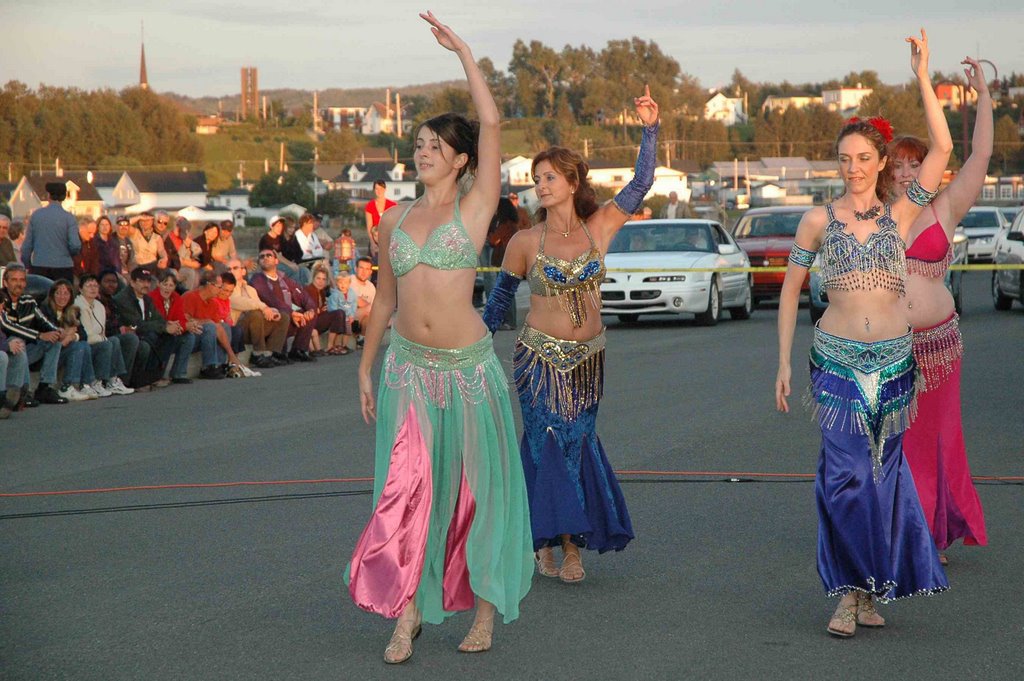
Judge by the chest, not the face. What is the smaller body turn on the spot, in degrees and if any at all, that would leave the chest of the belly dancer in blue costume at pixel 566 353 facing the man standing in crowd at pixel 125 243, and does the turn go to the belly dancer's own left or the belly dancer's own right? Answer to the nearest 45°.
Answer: approximately 135° to the belly dancer's own right

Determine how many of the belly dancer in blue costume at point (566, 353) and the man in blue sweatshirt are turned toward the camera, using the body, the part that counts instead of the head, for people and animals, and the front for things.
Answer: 1

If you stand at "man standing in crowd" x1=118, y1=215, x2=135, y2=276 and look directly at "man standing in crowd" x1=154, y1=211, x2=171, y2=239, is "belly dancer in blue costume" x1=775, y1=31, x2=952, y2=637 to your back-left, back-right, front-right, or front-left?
back-right

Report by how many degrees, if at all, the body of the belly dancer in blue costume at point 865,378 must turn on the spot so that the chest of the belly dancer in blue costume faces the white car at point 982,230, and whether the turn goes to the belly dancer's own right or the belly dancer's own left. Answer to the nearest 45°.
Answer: approximately 180°

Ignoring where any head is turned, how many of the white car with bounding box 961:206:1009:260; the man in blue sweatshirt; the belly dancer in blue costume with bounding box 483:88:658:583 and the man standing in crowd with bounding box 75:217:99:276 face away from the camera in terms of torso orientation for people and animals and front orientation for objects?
1

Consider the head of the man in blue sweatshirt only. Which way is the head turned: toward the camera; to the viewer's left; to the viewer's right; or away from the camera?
away from the camera

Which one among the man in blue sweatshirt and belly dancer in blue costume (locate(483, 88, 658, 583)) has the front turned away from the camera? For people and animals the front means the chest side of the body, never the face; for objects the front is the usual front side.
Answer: the man in blue sweatshirt

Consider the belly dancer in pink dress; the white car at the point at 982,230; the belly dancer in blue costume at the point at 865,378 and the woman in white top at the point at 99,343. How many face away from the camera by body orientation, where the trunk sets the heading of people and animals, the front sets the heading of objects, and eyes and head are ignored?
0

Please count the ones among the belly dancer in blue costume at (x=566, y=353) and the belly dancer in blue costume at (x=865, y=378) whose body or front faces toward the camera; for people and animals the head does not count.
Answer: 2

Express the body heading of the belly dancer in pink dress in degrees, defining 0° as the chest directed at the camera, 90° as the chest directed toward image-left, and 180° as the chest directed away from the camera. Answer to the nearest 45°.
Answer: approximately 45°

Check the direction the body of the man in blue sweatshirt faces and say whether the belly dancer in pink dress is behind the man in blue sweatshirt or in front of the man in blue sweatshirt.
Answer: behind

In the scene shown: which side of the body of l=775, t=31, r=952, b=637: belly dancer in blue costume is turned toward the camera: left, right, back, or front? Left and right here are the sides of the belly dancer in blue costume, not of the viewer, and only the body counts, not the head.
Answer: front

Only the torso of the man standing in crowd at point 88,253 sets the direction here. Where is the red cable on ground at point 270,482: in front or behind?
in front

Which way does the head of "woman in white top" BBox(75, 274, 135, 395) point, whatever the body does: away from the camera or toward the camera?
toward the camera

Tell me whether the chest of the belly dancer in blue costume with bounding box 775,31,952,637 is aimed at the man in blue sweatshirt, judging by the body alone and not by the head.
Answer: no

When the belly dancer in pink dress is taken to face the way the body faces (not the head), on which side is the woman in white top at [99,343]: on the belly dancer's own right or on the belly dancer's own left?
on the belly dancer's own right

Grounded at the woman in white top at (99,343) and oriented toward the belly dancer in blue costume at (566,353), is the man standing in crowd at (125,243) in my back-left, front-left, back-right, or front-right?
back-left

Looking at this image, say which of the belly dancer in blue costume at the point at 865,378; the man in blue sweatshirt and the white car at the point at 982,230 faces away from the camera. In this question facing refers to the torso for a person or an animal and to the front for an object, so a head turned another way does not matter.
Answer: the man in blue sweatshirt

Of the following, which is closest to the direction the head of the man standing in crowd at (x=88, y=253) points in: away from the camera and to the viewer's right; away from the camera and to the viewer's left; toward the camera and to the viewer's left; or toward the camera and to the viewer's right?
toward the camera and to the viewer's right

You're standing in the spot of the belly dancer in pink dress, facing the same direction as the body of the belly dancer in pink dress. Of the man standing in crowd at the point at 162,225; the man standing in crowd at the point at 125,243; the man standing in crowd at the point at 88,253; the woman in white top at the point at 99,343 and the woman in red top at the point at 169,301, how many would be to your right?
5

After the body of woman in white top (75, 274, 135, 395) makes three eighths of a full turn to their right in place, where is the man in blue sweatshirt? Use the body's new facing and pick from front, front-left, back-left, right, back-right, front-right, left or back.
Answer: right

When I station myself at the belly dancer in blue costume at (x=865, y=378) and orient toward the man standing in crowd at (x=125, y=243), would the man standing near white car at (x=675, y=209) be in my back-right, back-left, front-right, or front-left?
front-right
